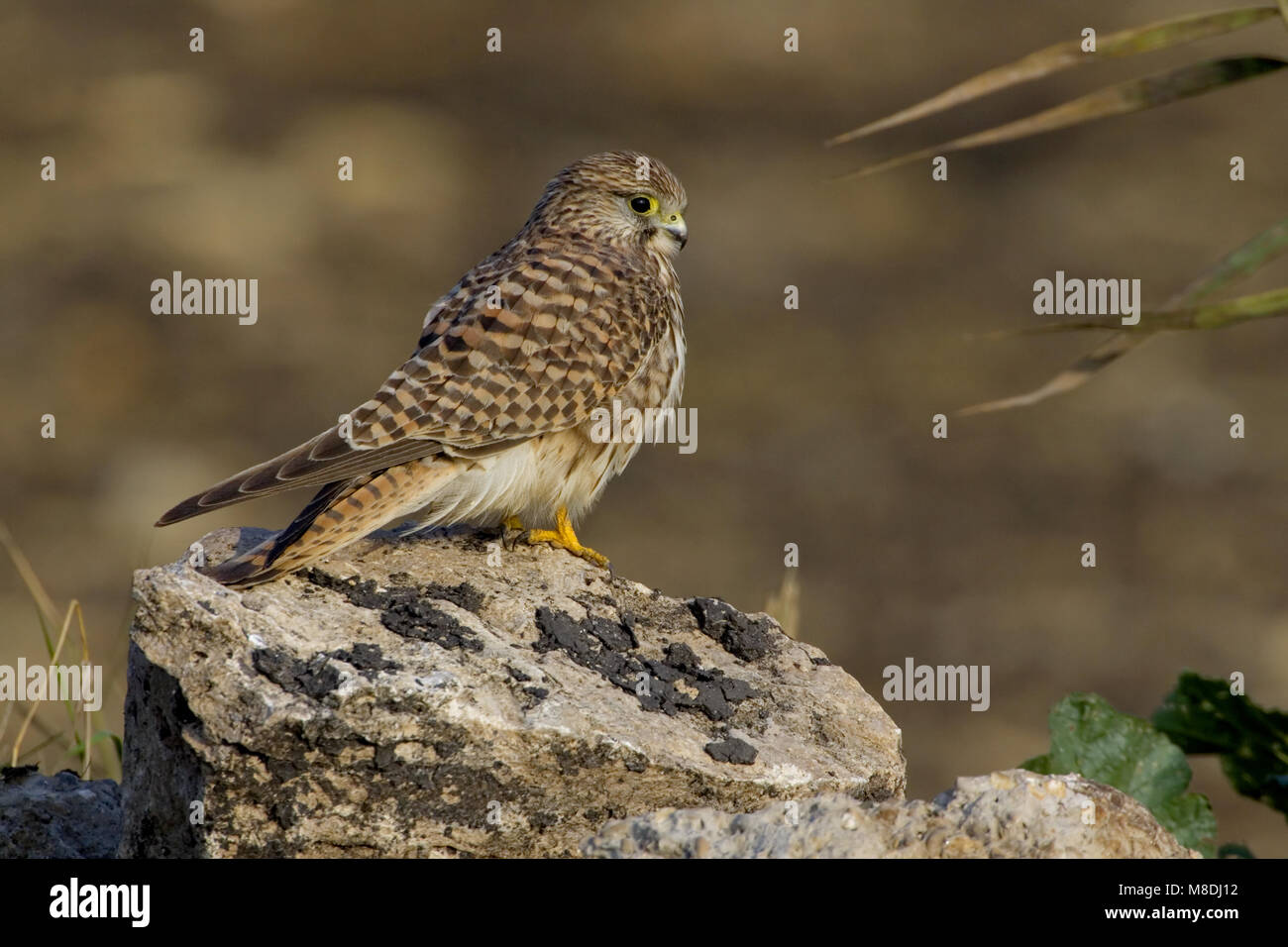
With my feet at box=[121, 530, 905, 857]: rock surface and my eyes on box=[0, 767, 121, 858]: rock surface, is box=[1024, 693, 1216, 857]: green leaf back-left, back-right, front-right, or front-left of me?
back-right

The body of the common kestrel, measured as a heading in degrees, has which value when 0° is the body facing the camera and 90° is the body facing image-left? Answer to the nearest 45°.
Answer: approximately 270°

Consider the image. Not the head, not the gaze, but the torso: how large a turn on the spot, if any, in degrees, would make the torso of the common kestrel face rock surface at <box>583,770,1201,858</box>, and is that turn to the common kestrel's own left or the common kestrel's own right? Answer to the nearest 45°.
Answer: approximately 90° to the common kestrel's own right

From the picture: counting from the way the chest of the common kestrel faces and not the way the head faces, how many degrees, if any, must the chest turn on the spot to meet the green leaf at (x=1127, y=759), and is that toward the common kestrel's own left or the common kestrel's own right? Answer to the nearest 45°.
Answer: approximately 45° to the common kestrel's own right

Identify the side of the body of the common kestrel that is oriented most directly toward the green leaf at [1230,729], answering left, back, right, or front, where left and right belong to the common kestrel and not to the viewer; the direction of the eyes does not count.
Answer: front

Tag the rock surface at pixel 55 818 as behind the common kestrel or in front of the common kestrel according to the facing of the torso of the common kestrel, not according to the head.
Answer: behind
